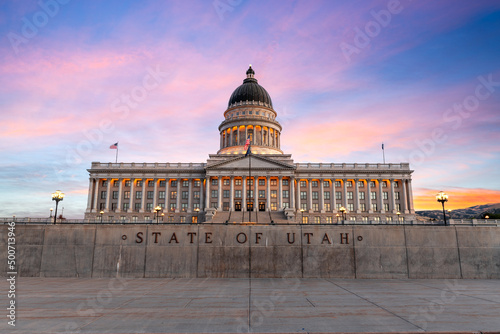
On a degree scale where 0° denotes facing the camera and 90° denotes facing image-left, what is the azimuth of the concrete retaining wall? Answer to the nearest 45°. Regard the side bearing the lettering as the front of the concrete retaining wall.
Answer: approximately 0°
